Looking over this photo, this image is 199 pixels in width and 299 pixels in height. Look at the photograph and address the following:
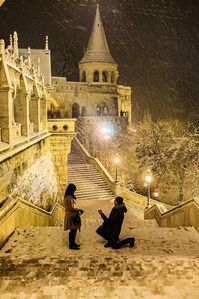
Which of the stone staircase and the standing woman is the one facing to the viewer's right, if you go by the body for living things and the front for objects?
the standing woman

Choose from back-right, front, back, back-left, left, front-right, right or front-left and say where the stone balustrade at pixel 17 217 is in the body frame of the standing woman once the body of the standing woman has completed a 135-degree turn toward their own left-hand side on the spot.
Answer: front

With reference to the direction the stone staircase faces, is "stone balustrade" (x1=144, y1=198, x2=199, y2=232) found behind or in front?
in front

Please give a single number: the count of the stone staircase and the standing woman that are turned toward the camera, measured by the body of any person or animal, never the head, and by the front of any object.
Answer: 1

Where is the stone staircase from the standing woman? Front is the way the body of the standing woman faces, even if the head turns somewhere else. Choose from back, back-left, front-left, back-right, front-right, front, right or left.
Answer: left

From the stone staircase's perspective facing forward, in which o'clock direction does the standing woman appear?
The standing woman is roughly at 12 o'clock from the stone staircase.

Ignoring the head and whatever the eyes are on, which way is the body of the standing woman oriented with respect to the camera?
to the viewer's right

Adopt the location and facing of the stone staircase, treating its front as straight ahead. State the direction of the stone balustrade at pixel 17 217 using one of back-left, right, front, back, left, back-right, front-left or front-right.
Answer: front

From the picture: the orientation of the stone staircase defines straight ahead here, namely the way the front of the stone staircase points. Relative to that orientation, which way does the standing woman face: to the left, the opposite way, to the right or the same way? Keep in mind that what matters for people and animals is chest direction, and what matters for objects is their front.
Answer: to the left

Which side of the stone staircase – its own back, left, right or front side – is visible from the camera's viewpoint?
front

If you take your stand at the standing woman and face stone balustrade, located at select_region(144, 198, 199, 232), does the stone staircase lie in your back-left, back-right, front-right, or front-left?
front-left
